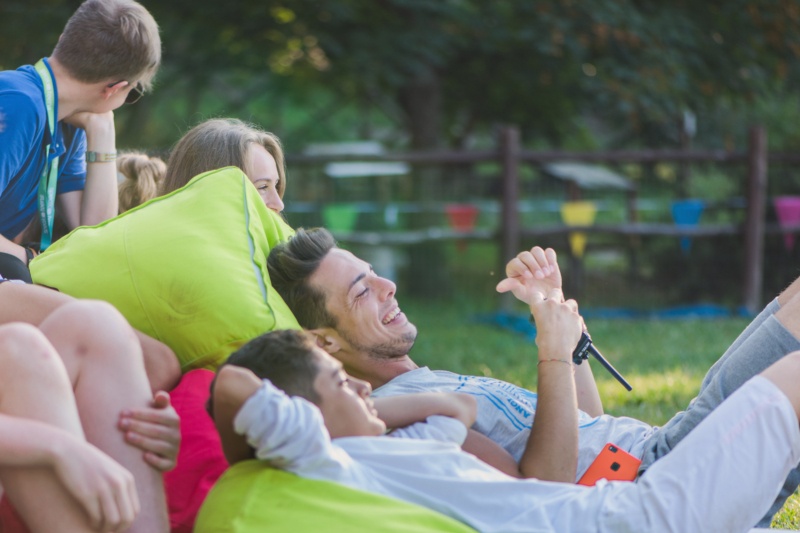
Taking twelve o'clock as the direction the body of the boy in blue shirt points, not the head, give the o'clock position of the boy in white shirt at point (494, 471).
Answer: The boy in white shirt is roughly at 2 o'clock from the boy in blue shirt.

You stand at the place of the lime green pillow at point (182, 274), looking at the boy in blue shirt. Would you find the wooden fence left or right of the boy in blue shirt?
right

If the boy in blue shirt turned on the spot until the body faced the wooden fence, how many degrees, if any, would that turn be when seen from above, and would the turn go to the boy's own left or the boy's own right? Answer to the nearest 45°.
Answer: approximately 45° to the boy's own left

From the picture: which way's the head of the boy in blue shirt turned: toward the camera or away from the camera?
away from the camera

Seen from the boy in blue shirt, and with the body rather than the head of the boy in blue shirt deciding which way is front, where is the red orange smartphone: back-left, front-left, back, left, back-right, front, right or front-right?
front-right

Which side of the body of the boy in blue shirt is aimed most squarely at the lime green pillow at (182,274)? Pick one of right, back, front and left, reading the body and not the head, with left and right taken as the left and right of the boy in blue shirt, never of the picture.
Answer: front

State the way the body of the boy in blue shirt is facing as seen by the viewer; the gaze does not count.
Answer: to the viewer's right
